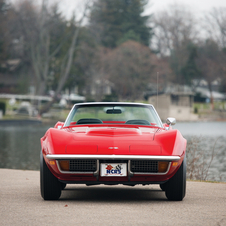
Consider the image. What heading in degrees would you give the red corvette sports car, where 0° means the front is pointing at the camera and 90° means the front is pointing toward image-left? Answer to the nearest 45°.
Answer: approximately 0°
